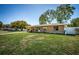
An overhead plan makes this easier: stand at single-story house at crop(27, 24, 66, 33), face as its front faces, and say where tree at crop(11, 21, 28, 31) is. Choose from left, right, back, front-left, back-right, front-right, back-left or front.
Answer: front-right

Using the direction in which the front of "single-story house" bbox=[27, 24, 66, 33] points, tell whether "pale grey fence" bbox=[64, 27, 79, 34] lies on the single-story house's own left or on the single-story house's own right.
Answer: on the single-story house's own left

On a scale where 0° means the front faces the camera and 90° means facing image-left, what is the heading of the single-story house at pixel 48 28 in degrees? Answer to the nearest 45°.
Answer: approximately 45°
